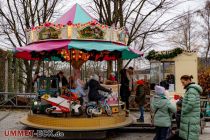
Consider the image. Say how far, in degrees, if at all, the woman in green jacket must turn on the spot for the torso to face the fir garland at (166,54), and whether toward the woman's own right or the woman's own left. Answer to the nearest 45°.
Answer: approximately 90° to the woman's own right

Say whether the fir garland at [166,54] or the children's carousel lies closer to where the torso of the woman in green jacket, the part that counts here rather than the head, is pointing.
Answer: the children's carousel

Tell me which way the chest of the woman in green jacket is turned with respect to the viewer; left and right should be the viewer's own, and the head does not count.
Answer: facing to the left of the viewer

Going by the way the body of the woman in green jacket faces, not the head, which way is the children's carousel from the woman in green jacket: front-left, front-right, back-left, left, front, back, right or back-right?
front-right
